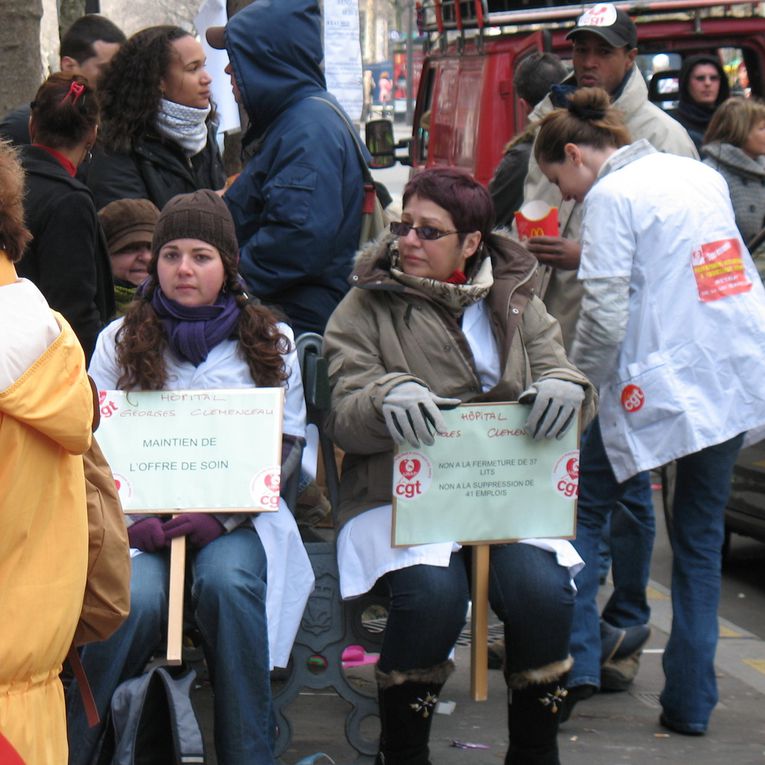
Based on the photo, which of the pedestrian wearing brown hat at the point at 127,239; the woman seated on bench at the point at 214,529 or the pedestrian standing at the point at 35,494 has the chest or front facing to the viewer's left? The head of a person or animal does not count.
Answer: the pedestrian standing at the point at 35,494

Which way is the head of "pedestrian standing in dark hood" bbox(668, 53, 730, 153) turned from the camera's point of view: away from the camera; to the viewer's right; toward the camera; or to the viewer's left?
toward the camera

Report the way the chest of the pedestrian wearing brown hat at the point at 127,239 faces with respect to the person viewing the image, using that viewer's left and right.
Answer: facing the viewer and to the right of the viewer

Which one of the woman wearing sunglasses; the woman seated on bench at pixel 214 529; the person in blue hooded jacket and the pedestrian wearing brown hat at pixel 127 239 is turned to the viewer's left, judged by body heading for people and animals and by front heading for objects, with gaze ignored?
the person in blue hooded jacket

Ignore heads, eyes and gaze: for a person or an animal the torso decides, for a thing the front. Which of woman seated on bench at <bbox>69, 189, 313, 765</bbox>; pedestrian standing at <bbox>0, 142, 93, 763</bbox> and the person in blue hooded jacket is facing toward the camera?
the woman seated on bench

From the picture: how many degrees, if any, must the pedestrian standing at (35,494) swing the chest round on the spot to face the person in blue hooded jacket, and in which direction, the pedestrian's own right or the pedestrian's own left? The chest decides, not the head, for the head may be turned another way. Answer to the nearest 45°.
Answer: approximately 90° to the pedestrian's own right

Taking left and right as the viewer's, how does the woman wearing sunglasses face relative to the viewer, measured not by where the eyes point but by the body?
facing the viewer

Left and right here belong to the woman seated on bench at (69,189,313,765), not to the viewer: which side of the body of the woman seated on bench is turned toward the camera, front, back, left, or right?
front

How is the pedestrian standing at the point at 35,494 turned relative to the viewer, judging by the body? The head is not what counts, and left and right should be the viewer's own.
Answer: facing to the left of the viewer

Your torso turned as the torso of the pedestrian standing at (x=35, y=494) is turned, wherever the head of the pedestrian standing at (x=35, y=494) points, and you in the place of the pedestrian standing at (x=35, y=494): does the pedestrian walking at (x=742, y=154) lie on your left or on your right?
on your right

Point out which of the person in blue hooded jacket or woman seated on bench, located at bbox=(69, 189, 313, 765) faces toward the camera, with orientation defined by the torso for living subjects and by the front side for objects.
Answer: the woman seated on bench

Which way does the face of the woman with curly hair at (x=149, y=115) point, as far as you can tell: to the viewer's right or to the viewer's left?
to the viewer's right

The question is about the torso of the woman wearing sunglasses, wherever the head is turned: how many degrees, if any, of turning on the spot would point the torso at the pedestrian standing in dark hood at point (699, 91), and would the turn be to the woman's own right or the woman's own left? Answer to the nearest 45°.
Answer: approximately 180°

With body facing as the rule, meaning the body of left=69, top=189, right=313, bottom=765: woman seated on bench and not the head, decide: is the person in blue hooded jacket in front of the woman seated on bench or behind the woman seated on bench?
behind
